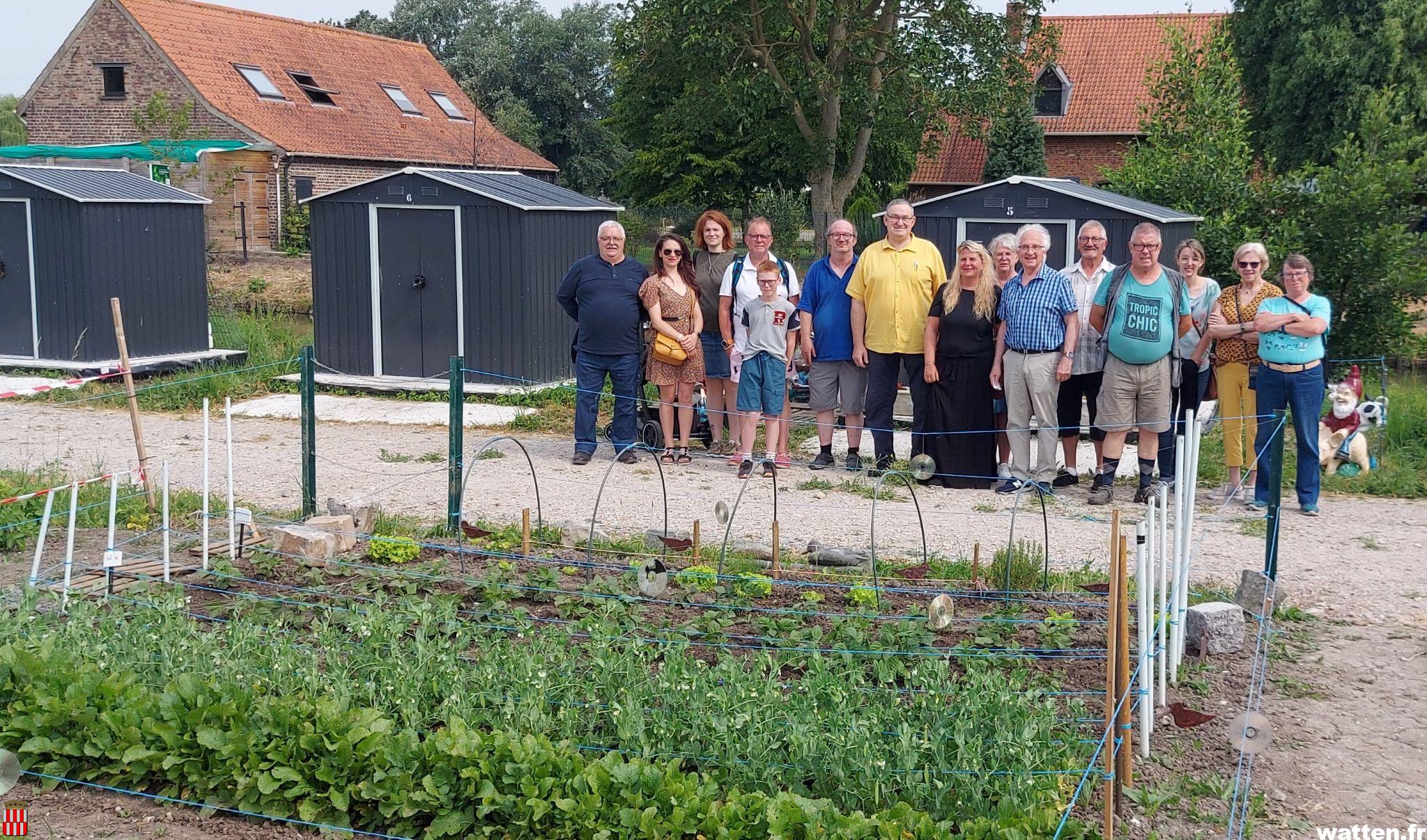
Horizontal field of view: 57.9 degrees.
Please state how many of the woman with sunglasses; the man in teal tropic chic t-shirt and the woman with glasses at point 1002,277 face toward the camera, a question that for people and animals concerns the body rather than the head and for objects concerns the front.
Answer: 3

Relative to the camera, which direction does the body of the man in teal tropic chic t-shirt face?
toward the camera

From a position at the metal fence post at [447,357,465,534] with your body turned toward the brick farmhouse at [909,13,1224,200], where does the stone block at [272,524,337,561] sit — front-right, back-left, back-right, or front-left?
back-left

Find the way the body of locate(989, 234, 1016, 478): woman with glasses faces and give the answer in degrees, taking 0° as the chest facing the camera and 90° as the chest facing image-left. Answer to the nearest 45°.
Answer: approximately 0°

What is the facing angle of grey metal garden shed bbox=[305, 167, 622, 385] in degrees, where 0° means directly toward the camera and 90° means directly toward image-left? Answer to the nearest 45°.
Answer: approximately 45°

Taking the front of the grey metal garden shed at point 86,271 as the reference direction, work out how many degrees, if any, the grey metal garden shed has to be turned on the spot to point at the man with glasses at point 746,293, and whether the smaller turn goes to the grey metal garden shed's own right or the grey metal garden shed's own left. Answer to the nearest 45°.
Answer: approximately 90° to the grey metal garden shed's own left

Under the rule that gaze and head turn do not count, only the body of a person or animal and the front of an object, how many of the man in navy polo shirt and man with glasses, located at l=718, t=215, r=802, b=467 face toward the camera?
2

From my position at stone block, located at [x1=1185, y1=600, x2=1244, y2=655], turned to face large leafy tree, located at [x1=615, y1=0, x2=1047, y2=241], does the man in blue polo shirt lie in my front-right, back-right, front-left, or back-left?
front-left

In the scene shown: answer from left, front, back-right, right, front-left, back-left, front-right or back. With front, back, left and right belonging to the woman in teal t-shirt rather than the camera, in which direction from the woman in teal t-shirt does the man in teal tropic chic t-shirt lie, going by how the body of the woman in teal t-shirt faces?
right

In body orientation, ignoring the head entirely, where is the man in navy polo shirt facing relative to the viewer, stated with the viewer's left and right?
facing the viewer

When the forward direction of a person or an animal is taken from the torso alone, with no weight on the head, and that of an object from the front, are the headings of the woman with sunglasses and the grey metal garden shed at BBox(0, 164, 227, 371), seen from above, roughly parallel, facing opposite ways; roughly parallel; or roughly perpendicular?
roughly parallel

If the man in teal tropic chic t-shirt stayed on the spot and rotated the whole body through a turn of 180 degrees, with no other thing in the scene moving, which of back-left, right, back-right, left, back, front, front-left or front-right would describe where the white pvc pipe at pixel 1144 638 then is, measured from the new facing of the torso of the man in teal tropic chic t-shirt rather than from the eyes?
back

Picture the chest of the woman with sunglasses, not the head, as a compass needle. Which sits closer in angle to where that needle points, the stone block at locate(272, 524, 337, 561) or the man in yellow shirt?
the stone block

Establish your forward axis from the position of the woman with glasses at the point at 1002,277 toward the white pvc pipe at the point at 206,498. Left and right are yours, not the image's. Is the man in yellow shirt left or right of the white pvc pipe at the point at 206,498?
right

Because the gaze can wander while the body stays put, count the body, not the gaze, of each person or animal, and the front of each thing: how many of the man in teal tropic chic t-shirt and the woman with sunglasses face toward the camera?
2

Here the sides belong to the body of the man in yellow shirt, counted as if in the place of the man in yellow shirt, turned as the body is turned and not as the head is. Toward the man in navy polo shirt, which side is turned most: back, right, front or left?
right

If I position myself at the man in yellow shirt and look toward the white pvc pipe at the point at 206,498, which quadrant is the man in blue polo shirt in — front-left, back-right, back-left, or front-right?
front-right

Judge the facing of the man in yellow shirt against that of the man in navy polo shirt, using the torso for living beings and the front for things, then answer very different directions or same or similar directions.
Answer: same or similar directions

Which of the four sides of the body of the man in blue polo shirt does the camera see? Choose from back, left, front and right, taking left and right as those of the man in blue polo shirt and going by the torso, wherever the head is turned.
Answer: front
